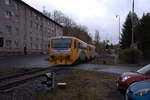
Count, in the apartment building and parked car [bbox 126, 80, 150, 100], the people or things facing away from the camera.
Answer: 0

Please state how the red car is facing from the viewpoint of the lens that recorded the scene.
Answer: facing the viewer and to the left of the viewer

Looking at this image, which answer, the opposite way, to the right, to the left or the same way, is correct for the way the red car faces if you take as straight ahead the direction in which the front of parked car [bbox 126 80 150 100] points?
the same way

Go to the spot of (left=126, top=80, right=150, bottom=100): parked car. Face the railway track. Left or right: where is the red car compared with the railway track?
right

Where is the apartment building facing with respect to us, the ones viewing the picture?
facing the viewer and to the right of the viewer

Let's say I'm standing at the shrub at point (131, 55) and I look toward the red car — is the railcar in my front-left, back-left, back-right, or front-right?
front-right

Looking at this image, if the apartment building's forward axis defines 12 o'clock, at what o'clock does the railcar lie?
The railcar is roughly at 1 o'clock from the apartment building.

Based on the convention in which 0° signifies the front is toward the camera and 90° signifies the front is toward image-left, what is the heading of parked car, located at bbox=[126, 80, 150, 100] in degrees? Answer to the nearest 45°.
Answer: approximately 45°

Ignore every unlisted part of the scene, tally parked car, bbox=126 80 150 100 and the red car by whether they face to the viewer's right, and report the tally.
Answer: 0

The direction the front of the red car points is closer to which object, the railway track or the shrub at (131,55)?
the railway track

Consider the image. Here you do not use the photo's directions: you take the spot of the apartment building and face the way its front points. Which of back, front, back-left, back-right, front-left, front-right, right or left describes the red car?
front-right

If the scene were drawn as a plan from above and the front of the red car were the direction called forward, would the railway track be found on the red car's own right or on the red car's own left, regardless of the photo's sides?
on the red car's own right

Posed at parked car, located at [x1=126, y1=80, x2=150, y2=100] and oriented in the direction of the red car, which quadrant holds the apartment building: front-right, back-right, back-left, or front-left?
front-left
